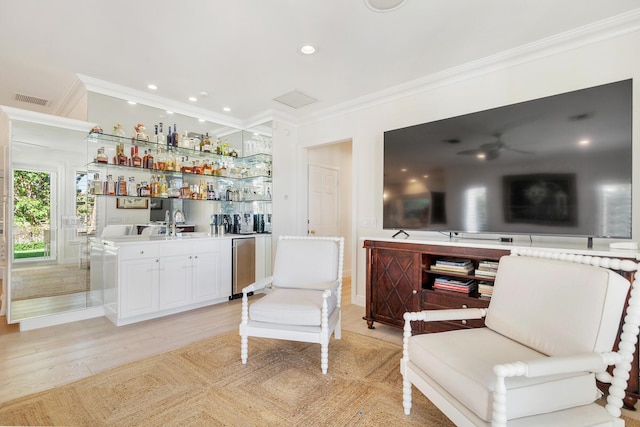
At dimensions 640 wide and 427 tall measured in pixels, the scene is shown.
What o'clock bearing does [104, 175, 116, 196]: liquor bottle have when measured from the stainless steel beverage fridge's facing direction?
The liquor bottle is roughly at 4 o'clock from the stainless steel beverage fridge.

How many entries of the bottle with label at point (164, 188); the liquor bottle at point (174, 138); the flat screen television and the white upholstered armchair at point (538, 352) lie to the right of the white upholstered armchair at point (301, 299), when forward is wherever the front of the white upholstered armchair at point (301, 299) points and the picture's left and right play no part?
2

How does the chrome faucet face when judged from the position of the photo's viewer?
facing the viewer and to the right of the viewer

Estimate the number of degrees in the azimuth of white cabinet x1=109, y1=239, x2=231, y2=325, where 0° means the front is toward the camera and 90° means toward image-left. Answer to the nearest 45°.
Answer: approximately 315°

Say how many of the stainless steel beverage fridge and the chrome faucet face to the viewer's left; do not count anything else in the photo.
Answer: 0

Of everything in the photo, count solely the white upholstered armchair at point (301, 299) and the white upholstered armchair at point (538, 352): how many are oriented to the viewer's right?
0

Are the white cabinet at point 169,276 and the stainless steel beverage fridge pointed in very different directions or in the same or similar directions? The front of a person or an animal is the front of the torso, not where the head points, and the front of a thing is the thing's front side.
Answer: same or similar directions

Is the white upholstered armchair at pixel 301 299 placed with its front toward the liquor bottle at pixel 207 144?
no

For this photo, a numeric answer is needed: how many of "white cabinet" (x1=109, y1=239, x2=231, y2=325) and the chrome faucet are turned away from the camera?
0

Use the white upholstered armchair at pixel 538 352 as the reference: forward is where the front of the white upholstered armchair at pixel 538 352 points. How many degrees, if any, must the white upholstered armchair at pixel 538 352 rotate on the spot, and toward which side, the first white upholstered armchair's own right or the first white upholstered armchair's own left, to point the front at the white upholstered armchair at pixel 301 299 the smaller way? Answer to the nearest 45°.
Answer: approximately 45° to the first white upholstered armchair's own right

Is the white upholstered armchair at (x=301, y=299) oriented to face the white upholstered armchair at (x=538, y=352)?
no

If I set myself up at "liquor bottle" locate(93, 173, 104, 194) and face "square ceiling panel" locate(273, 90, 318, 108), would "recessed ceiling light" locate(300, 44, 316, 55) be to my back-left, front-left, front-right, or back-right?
front-right

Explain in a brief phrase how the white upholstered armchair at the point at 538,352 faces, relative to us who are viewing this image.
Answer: facing the viewer and to the left of the viewer

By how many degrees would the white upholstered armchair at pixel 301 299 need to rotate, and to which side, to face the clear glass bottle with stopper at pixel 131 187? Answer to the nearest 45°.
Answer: approximately 90° to its right

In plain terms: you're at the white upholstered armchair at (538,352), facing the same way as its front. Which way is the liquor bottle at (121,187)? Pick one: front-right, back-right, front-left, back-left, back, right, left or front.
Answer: front-right
